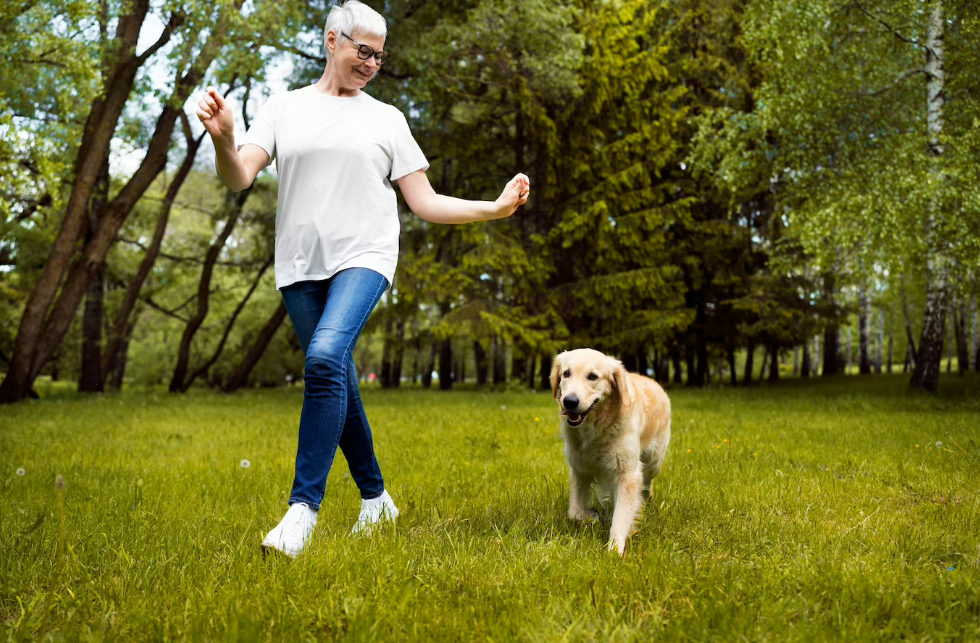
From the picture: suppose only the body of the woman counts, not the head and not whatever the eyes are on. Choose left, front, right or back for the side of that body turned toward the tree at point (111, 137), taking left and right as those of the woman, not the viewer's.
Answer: back

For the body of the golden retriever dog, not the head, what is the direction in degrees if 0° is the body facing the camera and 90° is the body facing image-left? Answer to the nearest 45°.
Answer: approximately 45°

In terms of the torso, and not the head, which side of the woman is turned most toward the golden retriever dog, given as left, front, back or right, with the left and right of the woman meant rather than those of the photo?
left

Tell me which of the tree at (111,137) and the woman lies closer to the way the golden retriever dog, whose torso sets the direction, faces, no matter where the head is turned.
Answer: the woman

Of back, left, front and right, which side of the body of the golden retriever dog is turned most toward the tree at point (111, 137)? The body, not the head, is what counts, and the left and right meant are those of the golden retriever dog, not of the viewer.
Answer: right

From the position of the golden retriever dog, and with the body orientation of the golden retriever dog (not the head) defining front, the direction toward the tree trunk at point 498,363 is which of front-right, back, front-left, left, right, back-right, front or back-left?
back-right

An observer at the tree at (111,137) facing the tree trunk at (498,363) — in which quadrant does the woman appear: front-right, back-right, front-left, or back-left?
back-right
